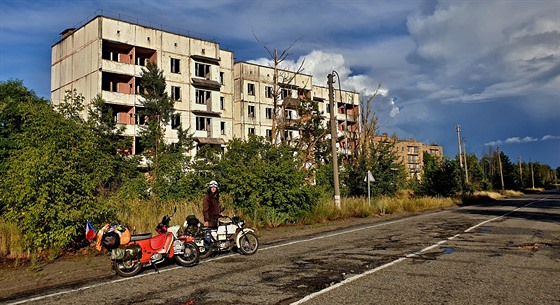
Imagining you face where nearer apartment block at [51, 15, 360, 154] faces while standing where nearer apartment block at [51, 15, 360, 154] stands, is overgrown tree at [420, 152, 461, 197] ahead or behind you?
ahead

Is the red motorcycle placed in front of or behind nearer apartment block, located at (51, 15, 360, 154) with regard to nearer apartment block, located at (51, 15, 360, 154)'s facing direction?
in front

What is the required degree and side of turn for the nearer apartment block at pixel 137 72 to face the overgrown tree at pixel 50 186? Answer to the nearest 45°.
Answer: approximately 45° to its right

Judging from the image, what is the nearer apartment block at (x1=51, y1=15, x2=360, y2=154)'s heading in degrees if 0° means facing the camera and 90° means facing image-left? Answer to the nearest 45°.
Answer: approximately 315°

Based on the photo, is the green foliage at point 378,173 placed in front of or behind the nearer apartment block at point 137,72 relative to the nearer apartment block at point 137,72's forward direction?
in front
